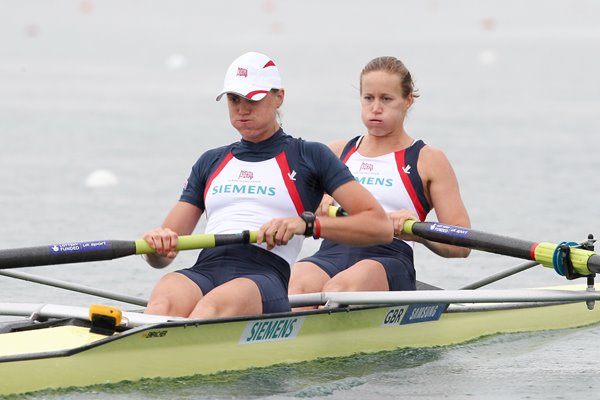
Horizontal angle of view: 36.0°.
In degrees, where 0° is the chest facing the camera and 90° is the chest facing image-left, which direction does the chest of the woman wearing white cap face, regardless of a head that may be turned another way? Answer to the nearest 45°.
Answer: approximately 45°
